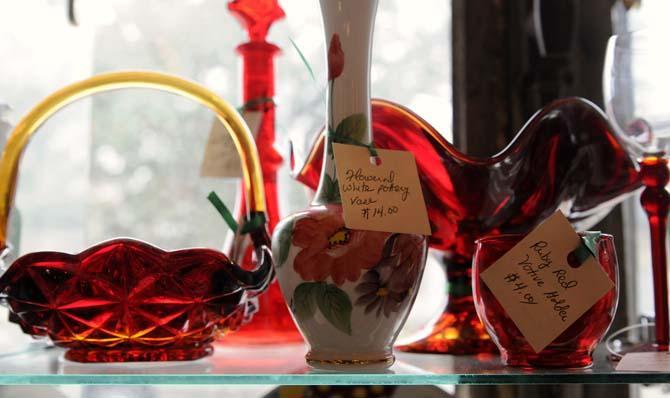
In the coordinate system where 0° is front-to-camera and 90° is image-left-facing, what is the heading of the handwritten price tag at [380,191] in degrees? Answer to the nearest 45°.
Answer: approximately 0°
